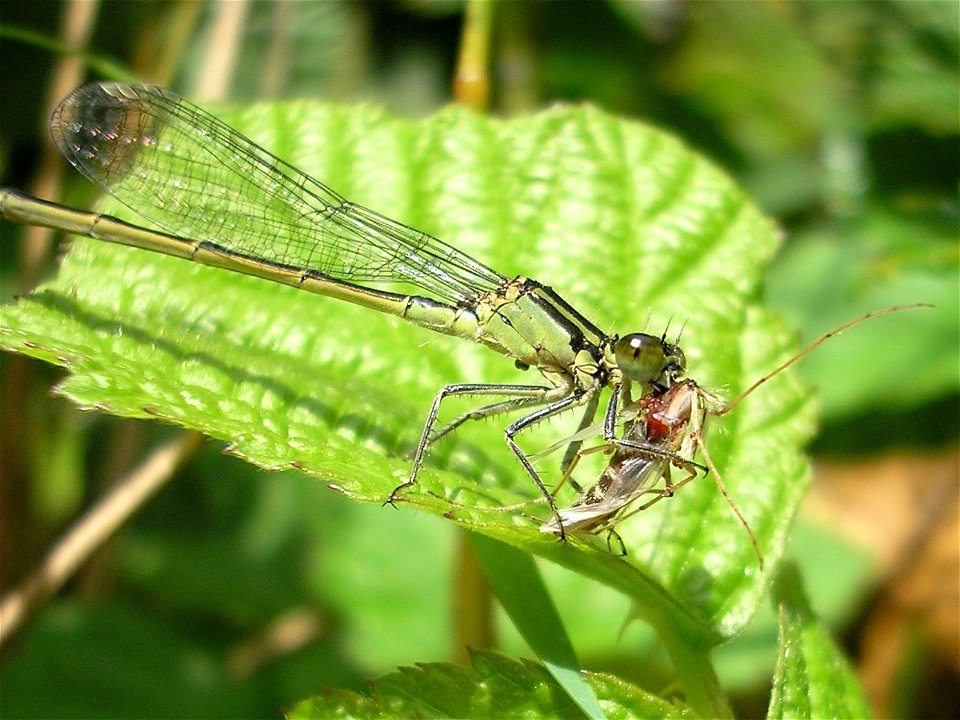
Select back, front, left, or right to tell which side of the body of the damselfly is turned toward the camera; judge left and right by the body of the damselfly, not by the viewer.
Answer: right

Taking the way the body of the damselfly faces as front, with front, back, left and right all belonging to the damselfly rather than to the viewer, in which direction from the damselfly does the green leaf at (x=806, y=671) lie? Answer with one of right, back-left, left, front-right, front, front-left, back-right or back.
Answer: front-right

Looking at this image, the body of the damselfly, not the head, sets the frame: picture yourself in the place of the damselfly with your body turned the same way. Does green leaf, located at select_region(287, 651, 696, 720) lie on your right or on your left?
on your right

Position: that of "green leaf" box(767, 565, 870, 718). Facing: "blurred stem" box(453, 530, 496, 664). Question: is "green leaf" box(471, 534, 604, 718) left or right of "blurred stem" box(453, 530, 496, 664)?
left

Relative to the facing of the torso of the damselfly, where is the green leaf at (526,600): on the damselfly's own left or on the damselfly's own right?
on the damselfly's own right
